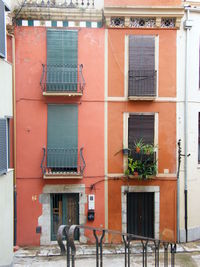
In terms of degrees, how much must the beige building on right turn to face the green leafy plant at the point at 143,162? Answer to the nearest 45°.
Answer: approximately 45° to its right

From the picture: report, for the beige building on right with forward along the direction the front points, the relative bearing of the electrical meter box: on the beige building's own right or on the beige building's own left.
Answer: on the beige building's own right

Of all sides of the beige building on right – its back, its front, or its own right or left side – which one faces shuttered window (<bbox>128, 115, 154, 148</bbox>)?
right

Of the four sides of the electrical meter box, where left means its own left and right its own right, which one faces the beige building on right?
left

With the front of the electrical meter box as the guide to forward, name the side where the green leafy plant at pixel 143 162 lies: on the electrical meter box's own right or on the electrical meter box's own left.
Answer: on the electrical meter box's own left

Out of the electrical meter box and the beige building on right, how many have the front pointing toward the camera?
2

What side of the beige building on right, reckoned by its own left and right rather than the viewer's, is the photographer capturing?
front

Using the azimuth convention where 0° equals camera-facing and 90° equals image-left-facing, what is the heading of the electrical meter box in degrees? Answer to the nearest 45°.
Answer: approximately 0°
